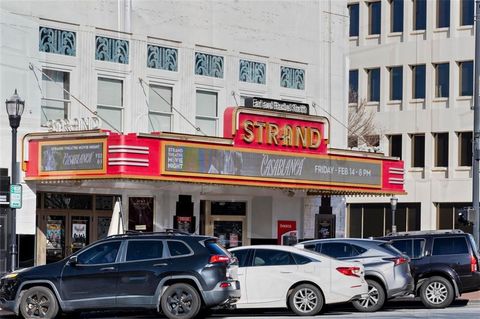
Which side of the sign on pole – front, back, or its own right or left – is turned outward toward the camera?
front

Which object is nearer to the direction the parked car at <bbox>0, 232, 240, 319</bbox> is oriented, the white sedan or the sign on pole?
the sign on pole

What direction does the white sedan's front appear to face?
to the viewer's left

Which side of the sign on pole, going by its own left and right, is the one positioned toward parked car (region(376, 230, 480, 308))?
left

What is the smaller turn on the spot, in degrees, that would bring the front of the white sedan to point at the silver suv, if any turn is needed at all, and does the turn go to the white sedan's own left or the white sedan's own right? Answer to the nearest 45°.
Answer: approximately 135° to the white sedan's own right

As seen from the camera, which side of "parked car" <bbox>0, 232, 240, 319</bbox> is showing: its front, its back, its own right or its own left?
left

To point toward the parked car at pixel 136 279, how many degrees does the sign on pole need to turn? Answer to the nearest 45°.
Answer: approximately 45° to its left

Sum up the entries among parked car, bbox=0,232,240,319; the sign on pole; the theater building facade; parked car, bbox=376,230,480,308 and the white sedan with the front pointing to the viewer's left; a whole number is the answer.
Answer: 3

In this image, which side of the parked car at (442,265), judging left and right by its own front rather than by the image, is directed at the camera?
left

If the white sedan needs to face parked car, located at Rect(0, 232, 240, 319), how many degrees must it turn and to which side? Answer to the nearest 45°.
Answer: approximately 45° to its left
